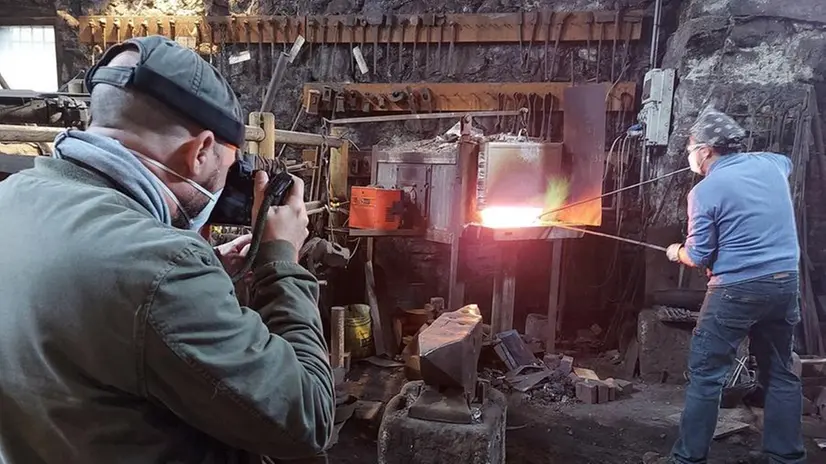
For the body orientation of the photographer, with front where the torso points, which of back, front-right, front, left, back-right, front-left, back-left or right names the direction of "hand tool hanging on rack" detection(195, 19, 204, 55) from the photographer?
front-left

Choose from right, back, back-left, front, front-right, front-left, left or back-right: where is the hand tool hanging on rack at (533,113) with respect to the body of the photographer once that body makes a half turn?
back

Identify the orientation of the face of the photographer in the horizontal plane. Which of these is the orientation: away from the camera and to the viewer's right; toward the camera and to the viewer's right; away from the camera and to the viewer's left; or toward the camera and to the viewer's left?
away from the camera and to the viewer's right

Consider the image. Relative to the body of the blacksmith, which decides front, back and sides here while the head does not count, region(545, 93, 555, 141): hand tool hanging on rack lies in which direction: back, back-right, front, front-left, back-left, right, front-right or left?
front

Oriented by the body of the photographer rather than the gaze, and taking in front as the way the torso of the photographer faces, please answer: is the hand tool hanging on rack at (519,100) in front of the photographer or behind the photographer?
in front

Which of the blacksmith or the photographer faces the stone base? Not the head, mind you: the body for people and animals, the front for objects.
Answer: the photographer

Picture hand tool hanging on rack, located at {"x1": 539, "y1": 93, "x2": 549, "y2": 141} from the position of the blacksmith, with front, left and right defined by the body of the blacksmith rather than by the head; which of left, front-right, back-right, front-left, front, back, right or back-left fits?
front

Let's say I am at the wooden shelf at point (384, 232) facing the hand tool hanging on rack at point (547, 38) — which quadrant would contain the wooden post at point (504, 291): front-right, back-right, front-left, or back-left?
front-right

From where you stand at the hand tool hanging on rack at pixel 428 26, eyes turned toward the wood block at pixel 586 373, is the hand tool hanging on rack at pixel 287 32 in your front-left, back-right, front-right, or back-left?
back-right

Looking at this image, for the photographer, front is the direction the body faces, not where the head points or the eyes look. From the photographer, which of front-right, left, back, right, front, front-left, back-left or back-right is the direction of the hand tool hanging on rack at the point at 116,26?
front-left

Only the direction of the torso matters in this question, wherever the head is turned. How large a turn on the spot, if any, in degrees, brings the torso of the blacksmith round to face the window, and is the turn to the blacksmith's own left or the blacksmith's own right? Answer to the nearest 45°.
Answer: approximately 45° to the blacksmith's own left

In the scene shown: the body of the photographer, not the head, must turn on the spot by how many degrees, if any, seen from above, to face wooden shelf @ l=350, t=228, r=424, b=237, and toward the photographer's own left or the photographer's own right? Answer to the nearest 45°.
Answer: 0° — they already face it

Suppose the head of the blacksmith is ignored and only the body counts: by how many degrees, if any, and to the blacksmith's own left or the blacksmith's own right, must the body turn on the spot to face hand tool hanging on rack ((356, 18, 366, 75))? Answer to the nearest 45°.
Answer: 0° — they already face it

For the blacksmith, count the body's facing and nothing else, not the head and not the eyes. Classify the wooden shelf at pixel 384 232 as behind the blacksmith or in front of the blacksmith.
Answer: in front

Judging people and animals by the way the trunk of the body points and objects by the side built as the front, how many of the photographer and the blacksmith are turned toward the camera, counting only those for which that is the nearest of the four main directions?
0

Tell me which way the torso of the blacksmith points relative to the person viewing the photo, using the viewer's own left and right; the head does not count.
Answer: facing away from the viewer and to the left of the viewer

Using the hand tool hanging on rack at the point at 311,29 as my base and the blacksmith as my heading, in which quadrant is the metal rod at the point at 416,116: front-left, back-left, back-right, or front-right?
front-left

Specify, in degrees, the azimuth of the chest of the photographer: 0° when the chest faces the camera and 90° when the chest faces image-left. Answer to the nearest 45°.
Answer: approximately 225°

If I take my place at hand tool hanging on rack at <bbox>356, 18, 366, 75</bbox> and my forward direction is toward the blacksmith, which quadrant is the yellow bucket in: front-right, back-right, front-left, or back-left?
front-right
